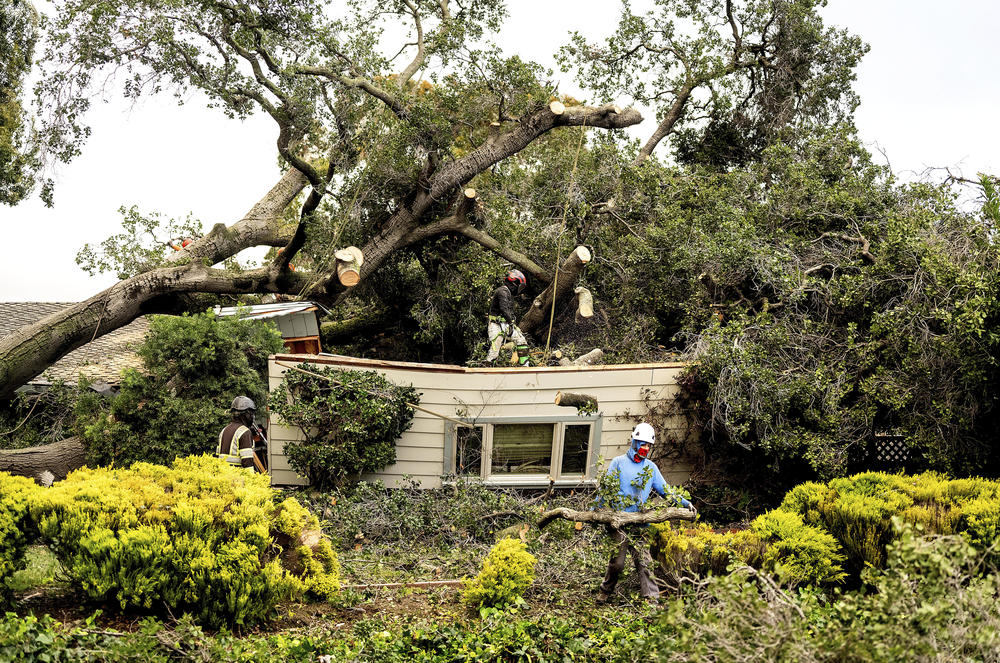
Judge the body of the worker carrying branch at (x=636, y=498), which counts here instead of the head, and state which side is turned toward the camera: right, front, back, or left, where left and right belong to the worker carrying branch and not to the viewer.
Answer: front

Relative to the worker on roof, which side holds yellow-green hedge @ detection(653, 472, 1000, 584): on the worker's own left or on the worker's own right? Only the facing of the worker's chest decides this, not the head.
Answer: on the worker's own right

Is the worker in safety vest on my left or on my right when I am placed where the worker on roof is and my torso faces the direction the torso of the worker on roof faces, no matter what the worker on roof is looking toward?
on my right

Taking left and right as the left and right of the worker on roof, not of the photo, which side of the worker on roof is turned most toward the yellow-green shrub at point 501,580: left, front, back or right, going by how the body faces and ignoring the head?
right

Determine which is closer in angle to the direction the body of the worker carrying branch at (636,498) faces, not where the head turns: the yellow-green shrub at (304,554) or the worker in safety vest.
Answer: the yellow-green shrub

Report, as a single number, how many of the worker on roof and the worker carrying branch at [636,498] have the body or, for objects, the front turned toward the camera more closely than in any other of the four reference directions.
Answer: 1

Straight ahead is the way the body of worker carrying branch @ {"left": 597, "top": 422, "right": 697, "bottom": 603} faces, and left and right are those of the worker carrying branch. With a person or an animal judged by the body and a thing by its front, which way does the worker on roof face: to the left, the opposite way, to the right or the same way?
to the left

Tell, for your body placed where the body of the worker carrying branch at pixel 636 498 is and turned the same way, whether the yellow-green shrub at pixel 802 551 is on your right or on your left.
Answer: on your left

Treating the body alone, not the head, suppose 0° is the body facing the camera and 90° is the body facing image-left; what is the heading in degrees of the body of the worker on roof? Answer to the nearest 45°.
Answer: approximately 270°

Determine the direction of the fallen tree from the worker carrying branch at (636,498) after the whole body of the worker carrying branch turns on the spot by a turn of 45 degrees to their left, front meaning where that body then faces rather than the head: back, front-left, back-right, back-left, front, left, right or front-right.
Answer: back

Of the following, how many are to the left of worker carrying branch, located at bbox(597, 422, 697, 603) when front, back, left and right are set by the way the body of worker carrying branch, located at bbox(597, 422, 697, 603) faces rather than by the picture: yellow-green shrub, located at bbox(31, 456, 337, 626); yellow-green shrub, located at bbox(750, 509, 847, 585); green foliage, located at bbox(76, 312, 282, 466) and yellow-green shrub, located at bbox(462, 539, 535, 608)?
1

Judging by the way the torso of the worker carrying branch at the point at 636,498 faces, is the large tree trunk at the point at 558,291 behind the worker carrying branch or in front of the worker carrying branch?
behind
